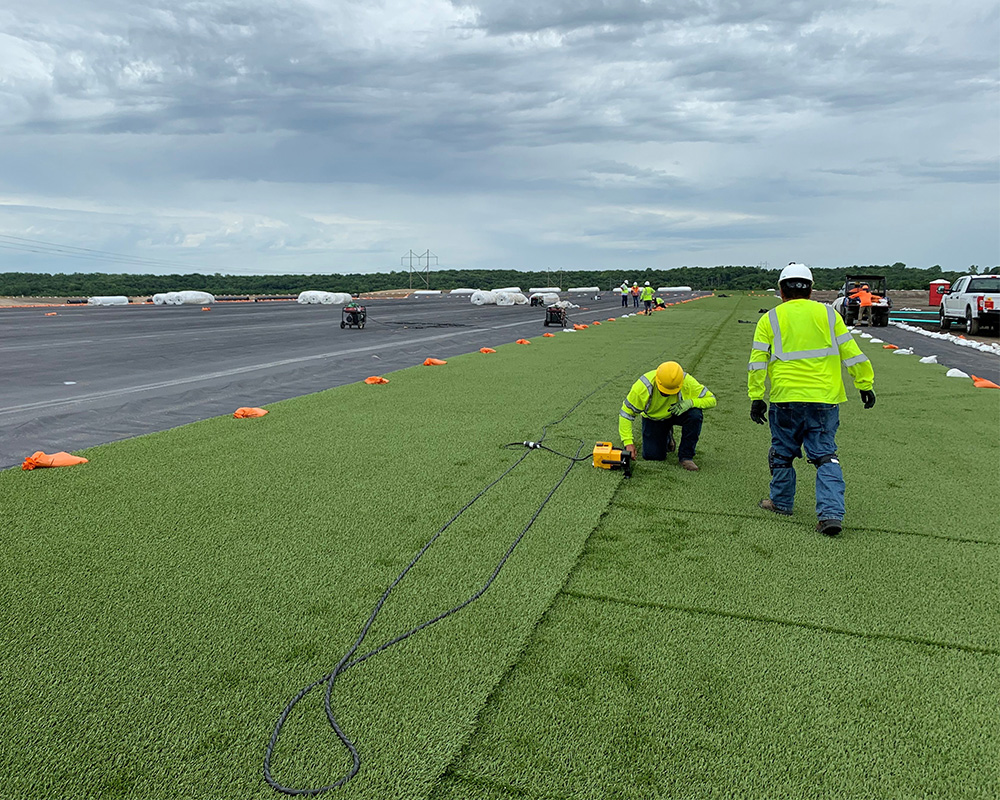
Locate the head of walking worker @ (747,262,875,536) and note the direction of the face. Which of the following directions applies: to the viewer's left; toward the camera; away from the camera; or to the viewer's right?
away from the camera

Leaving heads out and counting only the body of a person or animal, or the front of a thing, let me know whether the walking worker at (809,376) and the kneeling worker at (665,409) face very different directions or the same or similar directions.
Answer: very different directions

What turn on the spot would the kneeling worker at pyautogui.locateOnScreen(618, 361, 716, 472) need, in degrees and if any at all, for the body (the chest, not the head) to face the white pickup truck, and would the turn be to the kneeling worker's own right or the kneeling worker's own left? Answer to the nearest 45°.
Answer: approximately 135° to the kneeling worker's own left

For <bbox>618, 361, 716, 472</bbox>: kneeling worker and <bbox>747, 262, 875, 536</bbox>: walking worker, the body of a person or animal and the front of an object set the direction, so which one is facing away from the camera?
the walking worker

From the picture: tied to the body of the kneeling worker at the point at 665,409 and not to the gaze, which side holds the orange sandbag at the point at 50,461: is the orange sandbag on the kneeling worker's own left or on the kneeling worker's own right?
on the kneeling worker's own right

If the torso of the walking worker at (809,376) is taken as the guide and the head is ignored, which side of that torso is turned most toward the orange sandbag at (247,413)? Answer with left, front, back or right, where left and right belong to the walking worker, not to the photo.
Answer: left

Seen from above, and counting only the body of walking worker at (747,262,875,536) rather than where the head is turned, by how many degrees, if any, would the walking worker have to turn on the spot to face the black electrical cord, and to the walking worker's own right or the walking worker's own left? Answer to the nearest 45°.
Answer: approximately 135° to the walking worker's own left

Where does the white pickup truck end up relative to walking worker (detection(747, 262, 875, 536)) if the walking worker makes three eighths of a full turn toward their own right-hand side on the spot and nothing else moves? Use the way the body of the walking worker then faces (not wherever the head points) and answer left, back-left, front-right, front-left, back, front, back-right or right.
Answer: back-left

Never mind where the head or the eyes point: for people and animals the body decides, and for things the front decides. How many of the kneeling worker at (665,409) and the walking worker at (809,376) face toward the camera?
1

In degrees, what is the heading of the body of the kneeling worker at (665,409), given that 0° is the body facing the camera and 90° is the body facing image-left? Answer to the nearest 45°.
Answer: approximately 0°

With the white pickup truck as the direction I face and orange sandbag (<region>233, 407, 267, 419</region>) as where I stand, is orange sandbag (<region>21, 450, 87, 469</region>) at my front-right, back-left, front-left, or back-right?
back-right

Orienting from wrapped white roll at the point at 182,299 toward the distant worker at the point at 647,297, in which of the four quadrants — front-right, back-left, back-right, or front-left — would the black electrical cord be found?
front-right

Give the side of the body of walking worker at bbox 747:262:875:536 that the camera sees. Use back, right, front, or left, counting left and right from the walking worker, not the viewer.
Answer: back

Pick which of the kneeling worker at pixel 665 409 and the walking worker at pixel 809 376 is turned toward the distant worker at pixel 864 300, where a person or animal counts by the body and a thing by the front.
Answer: the walking worker

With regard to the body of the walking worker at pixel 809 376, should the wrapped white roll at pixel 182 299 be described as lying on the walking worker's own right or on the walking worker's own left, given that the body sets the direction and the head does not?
on the walking worker's own left
